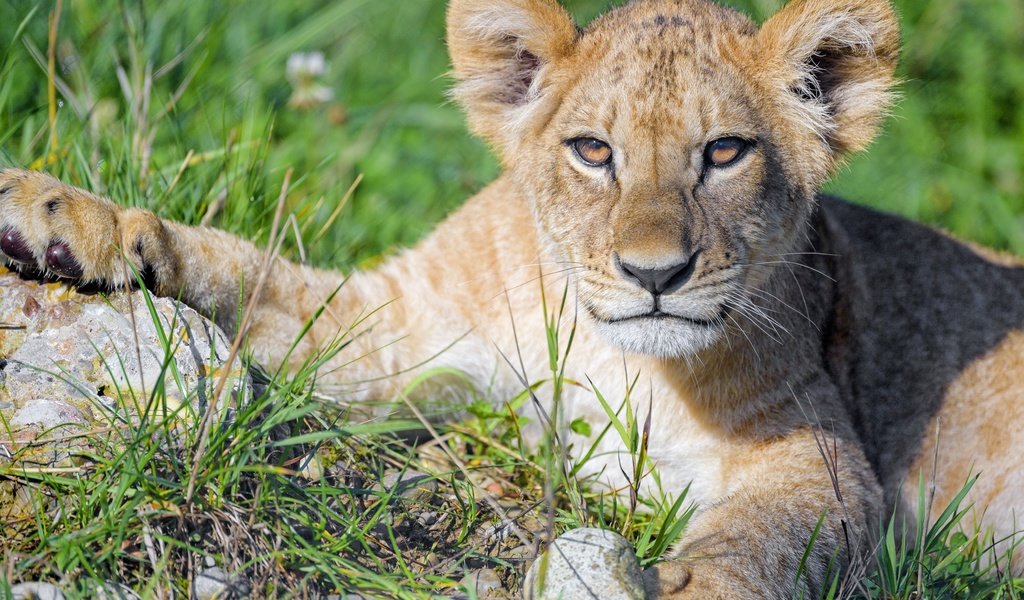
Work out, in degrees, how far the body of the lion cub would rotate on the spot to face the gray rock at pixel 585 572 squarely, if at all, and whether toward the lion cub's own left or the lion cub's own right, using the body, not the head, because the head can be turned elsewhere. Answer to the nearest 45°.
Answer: approximately 45° to the lion cub's own left

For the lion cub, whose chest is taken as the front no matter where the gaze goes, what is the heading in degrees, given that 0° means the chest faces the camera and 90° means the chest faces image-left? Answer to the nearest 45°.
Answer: approximately 45°

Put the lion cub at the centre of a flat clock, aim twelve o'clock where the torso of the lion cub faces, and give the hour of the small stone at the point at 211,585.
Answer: The small stone is roughly at 12 o'clock from the lion cub.

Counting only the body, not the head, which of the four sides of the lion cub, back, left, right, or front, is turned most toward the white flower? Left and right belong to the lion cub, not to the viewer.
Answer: right

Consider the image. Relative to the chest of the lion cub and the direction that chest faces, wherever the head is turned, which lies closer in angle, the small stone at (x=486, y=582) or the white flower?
the small stone

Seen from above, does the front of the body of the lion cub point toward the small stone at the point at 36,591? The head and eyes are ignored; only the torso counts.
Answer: yes
